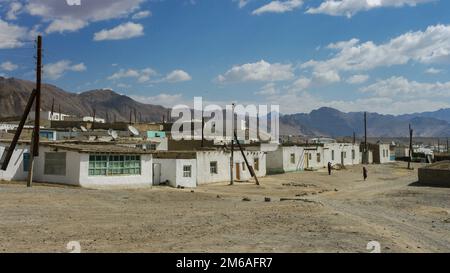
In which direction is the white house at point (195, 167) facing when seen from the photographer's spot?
facing the viewer and to the right of the viewer

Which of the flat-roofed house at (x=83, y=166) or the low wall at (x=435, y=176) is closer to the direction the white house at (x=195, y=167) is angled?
the low wall

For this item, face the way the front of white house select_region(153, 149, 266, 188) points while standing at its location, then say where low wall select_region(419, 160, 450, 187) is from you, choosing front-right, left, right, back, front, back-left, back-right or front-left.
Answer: front-left

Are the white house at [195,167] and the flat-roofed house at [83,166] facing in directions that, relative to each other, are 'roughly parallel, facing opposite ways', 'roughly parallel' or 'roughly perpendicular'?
roughly parallel

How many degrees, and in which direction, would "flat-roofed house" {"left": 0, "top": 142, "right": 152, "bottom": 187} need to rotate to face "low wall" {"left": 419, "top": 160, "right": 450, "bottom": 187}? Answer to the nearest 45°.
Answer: approximately 45° to its left

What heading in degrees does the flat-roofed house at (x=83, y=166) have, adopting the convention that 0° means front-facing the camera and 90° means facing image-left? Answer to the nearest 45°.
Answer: approximately 315°

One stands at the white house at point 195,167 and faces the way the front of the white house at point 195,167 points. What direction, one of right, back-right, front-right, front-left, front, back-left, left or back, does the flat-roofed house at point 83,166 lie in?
right

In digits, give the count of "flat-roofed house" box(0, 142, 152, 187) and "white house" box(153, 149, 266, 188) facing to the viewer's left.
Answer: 0
